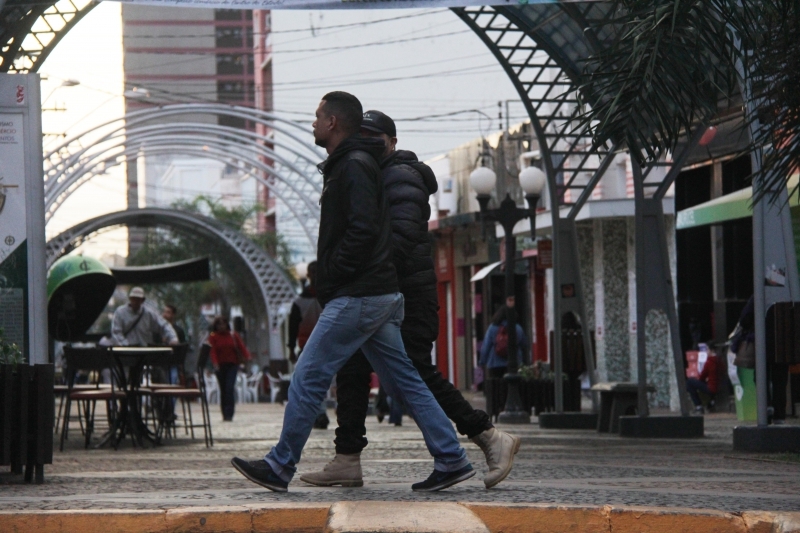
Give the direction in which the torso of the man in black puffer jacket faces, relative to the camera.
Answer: to the viewer's left

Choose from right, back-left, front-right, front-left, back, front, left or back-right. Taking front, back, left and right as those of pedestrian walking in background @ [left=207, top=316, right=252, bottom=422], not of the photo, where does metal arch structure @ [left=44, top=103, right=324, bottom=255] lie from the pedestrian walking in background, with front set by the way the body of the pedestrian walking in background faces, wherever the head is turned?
back

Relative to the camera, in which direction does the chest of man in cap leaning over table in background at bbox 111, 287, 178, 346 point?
toward the camera

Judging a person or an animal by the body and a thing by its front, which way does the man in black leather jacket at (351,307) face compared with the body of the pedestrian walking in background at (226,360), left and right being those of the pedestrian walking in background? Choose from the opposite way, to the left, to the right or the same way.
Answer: to the right

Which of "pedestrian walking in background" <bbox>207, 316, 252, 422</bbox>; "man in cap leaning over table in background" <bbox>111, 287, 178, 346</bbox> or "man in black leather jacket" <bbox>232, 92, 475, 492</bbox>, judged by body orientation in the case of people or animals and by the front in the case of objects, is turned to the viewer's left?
the man in black leather jacket

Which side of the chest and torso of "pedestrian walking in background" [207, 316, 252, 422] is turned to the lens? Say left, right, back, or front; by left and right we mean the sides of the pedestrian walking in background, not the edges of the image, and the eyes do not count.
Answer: front

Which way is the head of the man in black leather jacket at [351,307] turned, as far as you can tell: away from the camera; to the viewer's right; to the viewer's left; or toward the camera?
to the viewer's left

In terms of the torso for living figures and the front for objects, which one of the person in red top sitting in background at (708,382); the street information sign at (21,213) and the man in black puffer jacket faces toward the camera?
the street information sign

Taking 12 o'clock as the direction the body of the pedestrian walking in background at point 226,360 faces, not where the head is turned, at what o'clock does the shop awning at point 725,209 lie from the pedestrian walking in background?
The shop awning is roughly at 10 o'clock from the pedestrian walking in background.

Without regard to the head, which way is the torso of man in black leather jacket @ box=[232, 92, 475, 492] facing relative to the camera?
to the viewer's left

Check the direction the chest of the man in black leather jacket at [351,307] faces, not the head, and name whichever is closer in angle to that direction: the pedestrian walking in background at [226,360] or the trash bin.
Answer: the pedestrian walking in background

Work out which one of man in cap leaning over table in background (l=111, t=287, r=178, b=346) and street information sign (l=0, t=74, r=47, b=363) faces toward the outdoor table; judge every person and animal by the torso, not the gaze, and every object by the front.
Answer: the man in cap leaning over table in background
